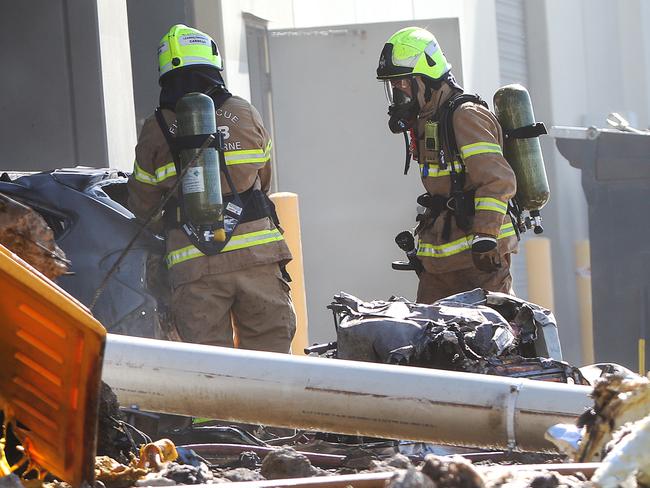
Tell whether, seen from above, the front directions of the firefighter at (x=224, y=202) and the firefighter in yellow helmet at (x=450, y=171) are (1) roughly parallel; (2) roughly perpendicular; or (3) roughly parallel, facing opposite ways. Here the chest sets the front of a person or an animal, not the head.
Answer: roughly perpendicular

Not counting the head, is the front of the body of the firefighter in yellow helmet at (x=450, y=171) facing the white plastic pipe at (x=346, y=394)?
no

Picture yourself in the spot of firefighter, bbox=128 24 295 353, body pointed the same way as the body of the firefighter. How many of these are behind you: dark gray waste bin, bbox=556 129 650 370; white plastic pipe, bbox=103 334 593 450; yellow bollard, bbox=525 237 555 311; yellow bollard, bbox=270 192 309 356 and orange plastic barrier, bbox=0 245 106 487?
2

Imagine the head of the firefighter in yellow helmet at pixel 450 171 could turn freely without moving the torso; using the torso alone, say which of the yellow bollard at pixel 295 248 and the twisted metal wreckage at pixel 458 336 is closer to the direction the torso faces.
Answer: the yellow bollard

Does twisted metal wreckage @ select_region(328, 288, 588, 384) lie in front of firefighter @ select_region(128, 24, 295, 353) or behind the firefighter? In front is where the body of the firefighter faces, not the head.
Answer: behind

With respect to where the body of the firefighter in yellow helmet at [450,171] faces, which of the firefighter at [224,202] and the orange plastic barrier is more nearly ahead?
the firefighter

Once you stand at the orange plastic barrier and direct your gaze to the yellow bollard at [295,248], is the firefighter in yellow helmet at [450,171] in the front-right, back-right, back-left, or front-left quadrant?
front-right

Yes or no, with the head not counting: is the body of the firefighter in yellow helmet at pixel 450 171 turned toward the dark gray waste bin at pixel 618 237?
no

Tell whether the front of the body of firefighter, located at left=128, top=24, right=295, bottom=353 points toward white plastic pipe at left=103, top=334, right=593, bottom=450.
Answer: no

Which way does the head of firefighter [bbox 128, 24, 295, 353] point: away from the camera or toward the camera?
away from the camera

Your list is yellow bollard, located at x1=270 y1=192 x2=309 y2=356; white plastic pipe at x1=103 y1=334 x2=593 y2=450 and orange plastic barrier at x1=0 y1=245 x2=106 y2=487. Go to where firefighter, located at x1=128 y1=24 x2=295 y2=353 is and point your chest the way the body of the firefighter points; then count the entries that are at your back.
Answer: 2

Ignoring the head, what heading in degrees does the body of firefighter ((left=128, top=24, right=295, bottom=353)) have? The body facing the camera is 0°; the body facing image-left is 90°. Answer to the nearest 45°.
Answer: approximately 180°

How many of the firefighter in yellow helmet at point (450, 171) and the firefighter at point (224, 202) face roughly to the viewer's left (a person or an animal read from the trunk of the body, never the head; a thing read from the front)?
1

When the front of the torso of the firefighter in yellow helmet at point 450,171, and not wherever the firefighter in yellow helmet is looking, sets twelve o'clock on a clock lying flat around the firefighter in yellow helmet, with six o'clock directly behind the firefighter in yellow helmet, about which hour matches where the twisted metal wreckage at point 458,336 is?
The twisted metal wreckage is roughly at 9 o'clock from the firefighter in yellow helmet.

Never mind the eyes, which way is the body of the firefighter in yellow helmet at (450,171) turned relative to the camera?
to the viewer's left
